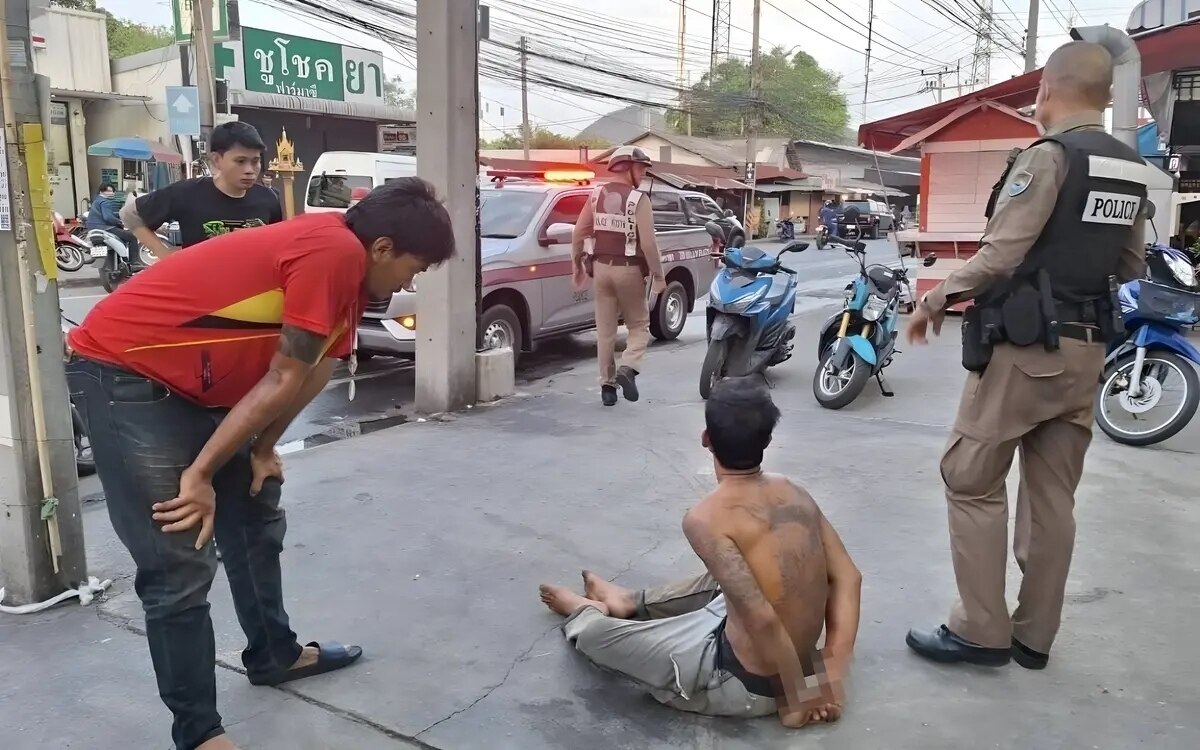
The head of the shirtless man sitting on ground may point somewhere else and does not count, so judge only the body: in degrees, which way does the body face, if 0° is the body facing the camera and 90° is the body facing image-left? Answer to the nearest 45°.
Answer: approximately 135°

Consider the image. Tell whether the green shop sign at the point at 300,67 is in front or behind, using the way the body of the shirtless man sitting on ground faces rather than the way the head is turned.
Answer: in front

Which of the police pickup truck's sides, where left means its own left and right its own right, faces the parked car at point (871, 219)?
back

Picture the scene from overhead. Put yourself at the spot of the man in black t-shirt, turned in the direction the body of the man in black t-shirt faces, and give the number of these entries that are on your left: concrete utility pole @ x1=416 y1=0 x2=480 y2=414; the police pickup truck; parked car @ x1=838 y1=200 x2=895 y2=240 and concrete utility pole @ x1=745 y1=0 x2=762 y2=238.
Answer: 4

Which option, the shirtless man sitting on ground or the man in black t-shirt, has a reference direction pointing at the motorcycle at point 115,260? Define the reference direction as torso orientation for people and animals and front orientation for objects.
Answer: the shirtless man sitting on ground

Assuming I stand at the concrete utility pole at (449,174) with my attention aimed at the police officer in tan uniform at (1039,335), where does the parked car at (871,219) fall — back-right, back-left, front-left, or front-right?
back-left

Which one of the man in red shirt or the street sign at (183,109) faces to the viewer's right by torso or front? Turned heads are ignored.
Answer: the man in red shirt

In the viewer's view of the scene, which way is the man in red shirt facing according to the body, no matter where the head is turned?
to the viewer's right

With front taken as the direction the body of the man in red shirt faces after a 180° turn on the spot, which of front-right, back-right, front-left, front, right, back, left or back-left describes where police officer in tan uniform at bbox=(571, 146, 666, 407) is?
back-right

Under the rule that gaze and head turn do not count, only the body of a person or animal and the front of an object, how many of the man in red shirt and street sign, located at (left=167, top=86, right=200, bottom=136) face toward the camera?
1

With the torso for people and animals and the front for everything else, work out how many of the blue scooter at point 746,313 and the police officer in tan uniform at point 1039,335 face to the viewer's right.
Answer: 0

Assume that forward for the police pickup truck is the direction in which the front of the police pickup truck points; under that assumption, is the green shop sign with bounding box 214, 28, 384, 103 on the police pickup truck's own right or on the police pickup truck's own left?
on the police pickup truck's own right

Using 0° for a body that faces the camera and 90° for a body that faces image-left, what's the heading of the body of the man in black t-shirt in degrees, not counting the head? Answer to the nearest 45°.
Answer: approximately 315°
